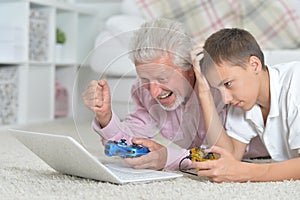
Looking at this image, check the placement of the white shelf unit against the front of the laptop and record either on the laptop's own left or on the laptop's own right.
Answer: on the laptop's own left

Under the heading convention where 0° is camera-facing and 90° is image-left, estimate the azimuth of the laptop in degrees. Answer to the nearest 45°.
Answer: approximately 225°
